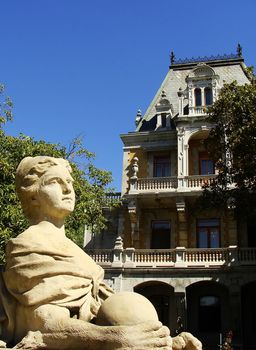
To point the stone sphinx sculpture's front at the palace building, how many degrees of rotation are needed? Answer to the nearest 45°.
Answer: approximately 135° to its left

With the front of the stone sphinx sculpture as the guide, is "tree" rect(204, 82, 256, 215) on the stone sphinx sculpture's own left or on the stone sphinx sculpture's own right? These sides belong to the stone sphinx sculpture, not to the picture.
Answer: on the stone sphinx sculpture's own left

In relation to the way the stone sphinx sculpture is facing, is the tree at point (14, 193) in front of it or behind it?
behind

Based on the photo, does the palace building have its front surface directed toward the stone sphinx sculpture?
yes
